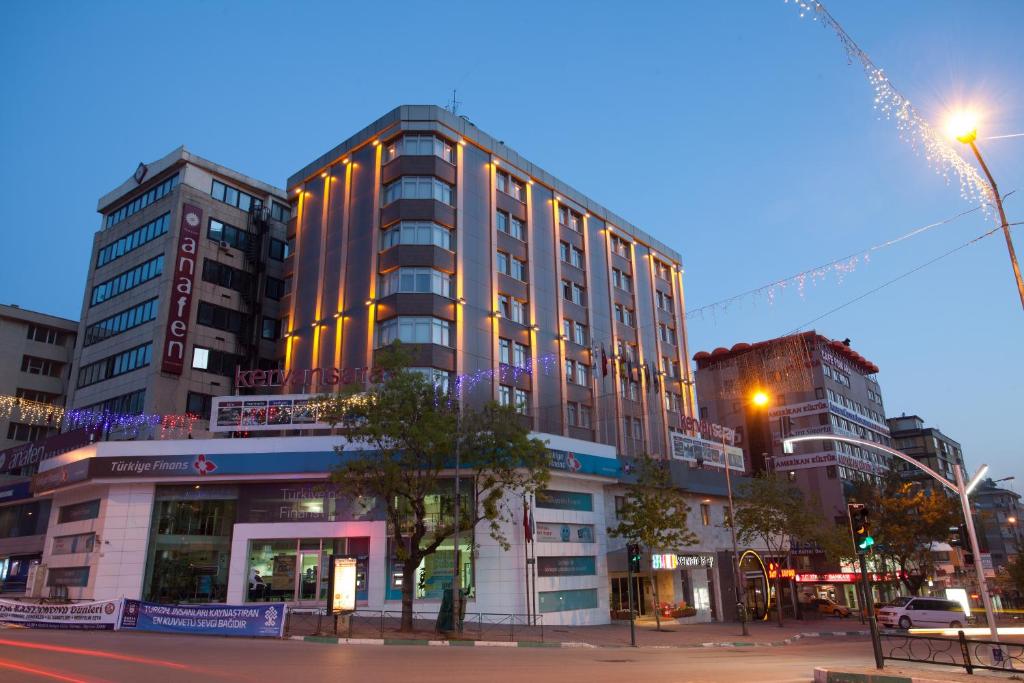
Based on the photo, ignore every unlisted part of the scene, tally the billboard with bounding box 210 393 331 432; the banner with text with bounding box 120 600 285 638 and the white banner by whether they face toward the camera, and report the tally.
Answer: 3

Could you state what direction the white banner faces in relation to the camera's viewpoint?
facing the viewer

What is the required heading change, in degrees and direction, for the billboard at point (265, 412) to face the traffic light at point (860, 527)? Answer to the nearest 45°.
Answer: approximately 45° to its left

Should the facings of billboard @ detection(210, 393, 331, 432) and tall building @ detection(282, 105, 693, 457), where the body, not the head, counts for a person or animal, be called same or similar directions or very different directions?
same or similar directions

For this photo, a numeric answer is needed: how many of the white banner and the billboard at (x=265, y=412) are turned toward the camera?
2

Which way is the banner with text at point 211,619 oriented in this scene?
toward the camera

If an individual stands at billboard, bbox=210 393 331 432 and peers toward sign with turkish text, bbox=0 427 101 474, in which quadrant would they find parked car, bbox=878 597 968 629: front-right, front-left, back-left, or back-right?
back-right

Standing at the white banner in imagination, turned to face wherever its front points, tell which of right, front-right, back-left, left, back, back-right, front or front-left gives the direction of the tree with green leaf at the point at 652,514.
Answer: left

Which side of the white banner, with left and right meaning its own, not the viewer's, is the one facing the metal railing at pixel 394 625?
left

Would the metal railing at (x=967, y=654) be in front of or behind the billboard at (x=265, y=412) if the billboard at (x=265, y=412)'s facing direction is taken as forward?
in front

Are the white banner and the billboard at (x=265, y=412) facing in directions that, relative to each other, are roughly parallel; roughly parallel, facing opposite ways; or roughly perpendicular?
roughly parallel
